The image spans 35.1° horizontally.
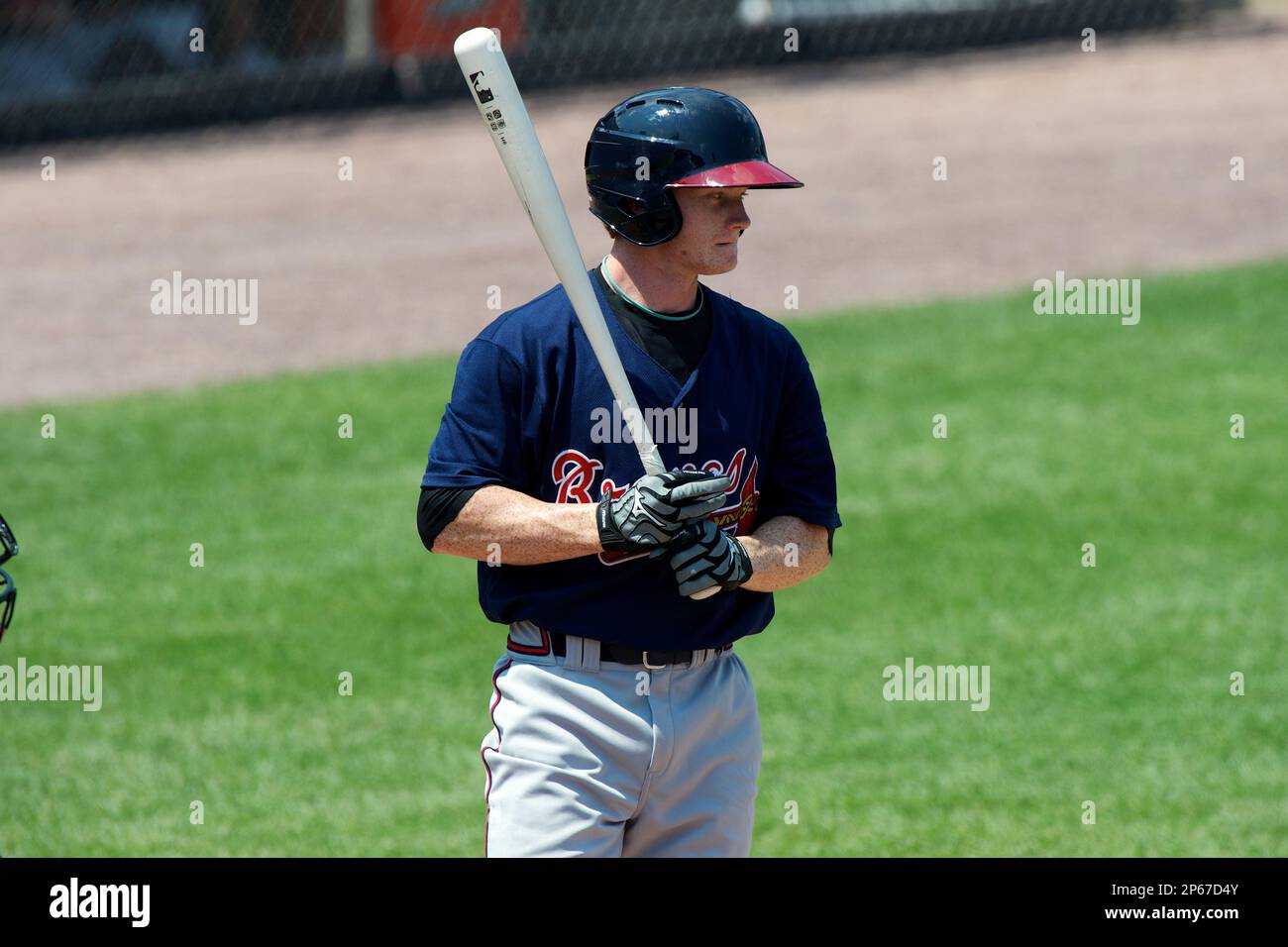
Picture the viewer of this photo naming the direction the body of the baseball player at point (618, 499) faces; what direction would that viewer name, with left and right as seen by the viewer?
facing the viewer and to the right of the viewer

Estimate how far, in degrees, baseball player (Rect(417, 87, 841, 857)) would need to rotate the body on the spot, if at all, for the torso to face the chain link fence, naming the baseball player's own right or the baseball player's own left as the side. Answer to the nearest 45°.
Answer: approximately 135° to the baseball player's own left

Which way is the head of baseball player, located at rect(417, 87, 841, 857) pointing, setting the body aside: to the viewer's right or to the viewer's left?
to the viewer's right
